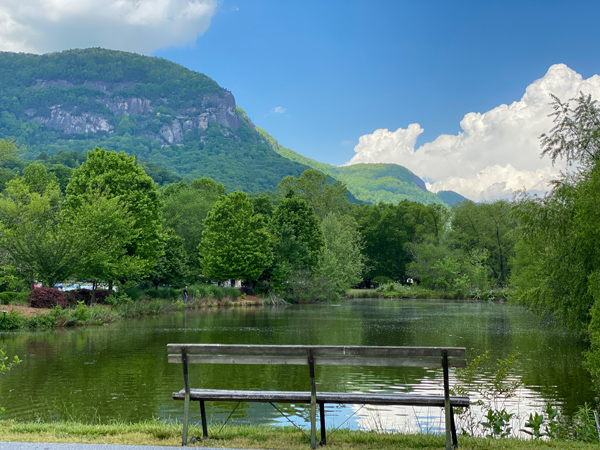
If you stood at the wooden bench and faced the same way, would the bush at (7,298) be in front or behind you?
in front

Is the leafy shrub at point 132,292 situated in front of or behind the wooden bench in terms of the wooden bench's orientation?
in front

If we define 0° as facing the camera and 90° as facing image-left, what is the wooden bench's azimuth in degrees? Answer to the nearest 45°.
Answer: approximately 180°

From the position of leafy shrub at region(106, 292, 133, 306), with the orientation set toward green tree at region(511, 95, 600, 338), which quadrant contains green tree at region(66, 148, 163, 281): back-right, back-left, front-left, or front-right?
back-left

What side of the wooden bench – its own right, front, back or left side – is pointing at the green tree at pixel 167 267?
front

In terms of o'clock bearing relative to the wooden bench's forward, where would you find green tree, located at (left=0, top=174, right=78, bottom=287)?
The green tree is roughly at 11 o'clock from the wooden bench.

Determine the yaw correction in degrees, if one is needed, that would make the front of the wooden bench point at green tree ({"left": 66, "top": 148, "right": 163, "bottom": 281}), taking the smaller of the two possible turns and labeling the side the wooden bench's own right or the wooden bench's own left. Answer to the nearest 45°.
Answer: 0° — it already faces it

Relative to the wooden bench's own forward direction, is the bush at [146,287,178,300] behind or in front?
in front

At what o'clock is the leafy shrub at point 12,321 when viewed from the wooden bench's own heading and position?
The leafy shrub is roughly at 11 o'clock from the wooden bench.
